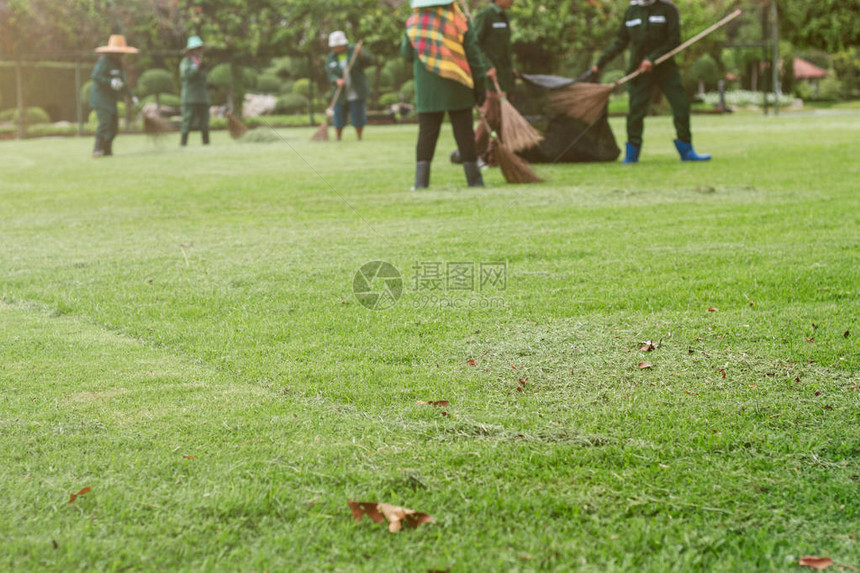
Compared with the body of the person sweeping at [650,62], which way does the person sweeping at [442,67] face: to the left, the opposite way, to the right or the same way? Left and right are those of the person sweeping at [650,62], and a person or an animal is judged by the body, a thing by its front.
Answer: the opposite way

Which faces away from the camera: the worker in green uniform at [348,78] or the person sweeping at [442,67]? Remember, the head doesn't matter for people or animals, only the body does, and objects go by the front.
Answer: the person sweeping

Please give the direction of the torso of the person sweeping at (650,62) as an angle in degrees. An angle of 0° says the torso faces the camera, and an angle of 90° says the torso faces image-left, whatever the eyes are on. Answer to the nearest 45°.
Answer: approximately 0°

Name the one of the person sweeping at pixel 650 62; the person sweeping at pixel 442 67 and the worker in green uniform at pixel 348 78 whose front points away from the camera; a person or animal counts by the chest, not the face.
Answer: the person sweeping at pixel 442 67

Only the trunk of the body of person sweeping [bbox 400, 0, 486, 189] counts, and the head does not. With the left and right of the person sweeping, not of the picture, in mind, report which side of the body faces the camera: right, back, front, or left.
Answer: back

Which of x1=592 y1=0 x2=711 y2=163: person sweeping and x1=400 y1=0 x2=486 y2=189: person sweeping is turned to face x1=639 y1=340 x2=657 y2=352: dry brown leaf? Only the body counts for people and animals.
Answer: x1=592 y1=0 x2=711 y2=163: person sweeping
